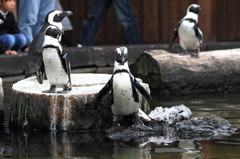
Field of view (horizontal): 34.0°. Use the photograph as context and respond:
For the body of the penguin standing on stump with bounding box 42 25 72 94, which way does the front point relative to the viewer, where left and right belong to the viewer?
facing the viewer and to the left of the viewer

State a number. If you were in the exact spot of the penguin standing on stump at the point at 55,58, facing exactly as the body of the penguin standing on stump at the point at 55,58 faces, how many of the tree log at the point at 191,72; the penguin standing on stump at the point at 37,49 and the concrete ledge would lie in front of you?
0

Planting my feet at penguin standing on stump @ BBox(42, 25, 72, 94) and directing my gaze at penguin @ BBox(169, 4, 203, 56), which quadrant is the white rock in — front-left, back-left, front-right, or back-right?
front-right

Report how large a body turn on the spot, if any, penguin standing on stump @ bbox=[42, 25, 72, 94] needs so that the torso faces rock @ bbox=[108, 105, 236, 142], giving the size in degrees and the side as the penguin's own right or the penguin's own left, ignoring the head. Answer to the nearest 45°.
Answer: approximately 90° to the penguin's own left

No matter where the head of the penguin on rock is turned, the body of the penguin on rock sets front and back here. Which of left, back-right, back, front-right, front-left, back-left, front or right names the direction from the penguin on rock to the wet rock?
left

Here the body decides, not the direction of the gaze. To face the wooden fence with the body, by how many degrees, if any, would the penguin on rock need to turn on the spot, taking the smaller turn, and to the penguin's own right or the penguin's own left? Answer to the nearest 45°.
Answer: approximately 180°

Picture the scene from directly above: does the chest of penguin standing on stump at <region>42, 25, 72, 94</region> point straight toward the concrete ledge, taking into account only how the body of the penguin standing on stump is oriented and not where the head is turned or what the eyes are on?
no

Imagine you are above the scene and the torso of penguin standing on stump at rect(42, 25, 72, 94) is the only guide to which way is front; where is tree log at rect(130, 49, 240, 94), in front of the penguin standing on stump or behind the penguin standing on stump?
behind

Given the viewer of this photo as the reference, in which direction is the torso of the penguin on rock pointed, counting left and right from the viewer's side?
facing the viewer
